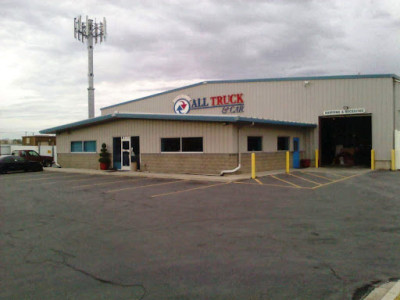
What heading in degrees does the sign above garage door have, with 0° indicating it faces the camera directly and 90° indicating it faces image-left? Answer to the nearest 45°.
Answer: approximately 0°

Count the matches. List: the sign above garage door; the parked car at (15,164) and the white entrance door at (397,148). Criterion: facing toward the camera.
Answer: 2

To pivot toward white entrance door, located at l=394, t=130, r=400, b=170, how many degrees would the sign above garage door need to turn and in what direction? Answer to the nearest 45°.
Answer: approximately 90° to its left

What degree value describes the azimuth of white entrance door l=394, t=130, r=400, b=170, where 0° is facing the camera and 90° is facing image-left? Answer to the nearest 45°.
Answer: approximately 0°

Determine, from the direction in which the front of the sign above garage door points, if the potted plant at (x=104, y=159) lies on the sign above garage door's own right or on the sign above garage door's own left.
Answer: on the sign above garage door's own right

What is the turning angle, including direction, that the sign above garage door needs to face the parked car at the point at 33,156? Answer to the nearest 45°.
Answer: approximately 90° to its right

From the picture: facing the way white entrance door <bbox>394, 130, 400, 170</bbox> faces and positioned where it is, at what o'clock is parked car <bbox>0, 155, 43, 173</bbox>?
The parked car is roughly at 2 o'clock from the white entrance door.

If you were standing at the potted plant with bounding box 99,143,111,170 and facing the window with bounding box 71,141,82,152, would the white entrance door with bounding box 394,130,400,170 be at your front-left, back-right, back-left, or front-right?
back-right

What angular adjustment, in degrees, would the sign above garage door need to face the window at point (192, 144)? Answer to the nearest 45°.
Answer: approximately 45° to its right
